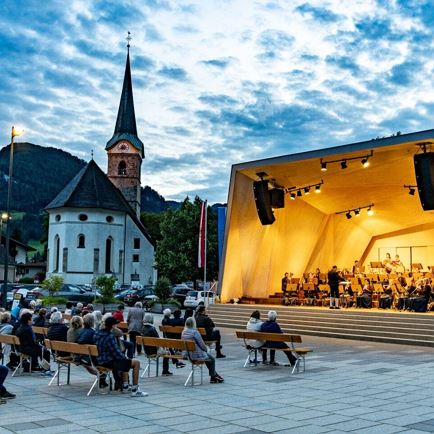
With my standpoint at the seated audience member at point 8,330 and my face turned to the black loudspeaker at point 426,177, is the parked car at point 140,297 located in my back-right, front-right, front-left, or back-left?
front-left

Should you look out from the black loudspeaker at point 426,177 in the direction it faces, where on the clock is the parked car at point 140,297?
The parked car is roughly at 3 o'clock from the black loudspeaker.

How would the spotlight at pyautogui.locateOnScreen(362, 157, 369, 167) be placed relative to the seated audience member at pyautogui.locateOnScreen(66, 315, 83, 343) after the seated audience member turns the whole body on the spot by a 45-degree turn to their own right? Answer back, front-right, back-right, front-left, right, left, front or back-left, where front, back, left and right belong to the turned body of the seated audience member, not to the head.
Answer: front-left

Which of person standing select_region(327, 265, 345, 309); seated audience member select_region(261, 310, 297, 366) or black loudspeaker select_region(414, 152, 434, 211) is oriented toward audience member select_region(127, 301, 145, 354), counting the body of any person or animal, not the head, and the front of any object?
the black loudspeaker

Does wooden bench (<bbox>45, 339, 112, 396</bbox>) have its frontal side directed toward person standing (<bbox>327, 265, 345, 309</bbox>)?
yes

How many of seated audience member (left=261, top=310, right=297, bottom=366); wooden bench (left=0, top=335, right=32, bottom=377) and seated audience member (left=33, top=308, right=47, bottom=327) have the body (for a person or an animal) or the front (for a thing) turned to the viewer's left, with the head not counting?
0

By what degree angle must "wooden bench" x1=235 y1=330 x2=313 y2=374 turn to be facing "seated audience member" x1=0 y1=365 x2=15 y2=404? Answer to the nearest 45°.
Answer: approximately 180°

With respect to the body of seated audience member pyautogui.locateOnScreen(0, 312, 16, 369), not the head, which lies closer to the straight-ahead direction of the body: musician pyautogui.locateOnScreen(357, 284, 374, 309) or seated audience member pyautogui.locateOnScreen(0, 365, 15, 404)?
the musician

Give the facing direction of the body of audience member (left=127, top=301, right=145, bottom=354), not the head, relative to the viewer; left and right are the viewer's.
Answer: facing away from the viewer and to the right of the viewer

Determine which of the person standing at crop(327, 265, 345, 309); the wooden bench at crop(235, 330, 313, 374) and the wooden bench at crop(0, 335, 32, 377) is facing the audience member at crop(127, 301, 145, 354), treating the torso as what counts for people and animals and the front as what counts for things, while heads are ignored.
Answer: the wooden bench at crop(0, 335, 32, 377)

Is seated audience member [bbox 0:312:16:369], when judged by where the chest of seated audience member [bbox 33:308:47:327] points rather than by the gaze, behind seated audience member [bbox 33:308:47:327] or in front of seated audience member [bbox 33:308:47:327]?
behind

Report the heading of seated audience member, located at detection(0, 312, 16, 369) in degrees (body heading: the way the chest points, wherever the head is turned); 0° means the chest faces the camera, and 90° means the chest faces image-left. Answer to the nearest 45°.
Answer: approximately 225°

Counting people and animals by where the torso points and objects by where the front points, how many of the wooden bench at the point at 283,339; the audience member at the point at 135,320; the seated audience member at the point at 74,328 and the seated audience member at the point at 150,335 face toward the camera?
0

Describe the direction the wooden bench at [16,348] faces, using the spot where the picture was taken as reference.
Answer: facing away from the viewer and to the right of the viewer

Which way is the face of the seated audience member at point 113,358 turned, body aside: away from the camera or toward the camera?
away from the camera

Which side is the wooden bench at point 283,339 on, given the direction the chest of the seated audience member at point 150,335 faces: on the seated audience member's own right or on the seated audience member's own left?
on the seated audience member's own right

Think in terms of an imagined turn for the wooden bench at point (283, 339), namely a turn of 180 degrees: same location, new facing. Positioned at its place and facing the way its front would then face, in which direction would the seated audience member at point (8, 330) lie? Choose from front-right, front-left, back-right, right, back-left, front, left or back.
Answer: front-right
